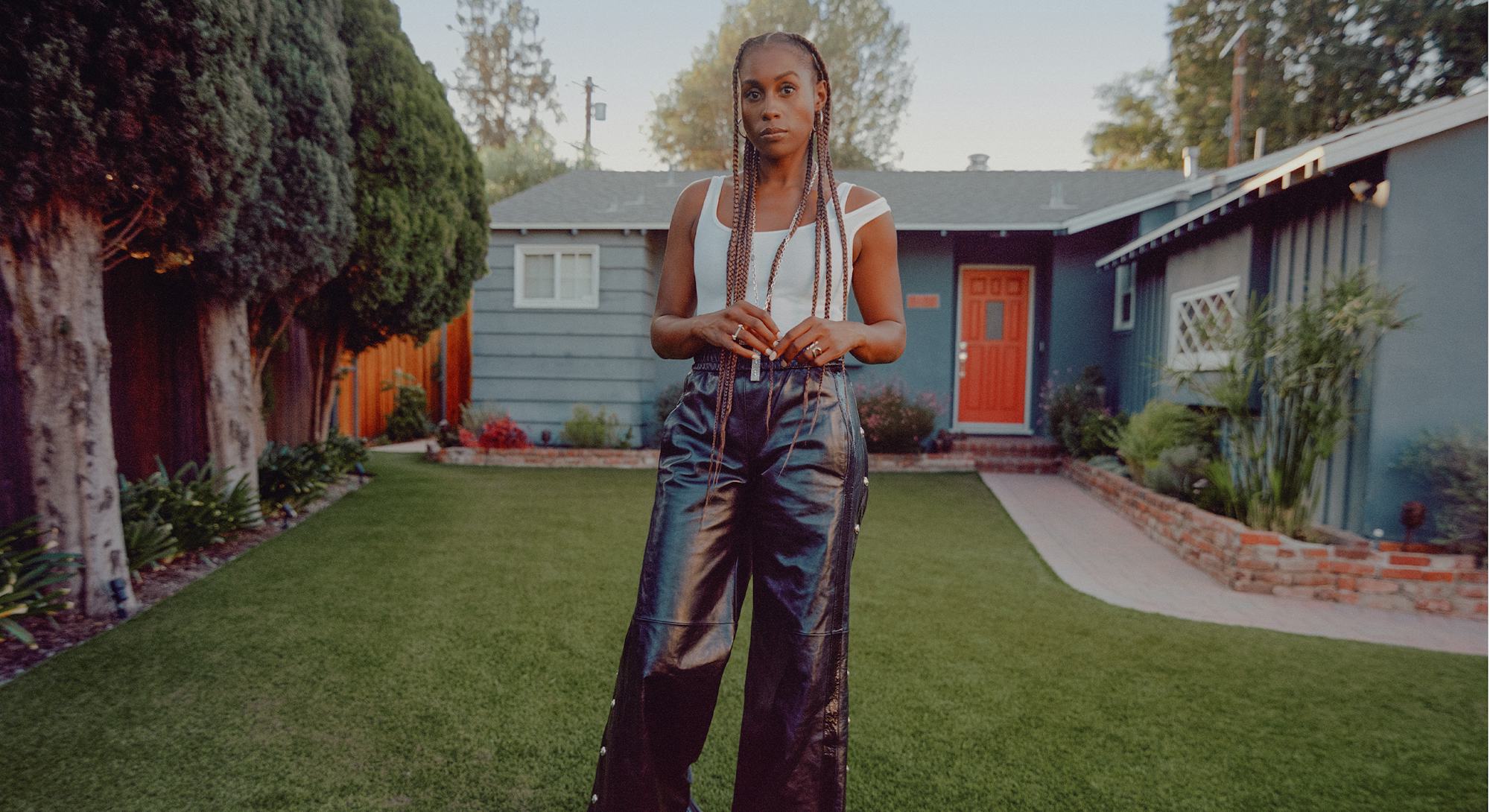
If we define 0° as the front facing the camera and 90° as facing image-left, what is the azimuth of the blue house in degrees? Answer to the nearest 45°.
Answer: approximately 0°

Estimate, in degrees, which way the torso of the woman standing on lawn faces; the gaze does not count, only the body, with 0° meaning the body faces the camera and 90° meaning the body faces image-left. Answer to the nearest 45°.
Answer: approximately 0°

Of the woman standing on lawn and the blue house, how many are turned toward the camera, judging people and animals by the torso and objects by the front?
2

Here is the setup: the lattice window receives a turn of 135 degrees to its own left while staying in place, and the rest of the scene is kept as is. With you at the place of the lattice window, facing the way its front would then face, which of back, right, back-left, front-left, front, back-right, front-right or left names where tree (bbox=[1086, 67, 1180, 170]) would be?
left

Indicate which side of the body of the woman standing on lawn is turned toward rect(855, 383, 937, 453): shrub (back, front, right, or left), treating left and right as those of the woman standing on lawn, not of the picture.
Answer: back

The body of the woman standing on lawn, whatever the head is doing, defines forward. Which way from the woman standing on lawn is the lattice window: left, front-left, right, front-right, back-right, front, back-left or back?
back-left

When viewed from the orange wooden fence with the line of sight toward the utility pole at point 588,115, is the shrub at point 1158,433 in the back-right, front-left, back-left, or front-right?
back-right

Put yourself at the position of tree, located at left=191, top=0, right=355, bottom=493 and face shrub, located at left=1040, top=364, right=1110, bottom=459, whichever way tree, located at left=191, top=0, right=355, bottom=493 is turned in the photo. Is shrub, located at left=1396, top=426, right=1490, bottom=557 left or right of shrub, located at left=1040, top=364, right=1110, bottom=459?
right

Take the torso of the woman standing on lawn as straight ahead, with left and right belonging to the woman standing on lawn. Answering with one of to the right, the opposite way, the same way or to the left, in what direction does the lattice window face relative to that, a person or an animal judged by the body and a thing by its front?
to the right

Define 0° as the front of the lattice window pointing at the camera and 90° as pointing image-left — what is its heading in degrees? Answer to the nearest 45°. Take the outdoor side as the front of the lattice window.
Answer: approximately 45°

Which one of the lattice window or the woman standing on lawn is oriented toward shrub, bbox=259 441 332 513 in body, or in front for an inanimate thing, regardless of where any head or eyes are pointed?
the lattice window

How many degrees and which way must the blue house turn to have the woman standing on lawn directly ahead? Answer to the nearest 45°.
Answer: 0° — it already faces them

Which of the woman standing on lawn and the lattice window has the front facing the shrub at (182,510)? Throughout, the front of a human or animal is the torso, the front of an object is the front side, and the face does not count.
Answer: the lattice window
